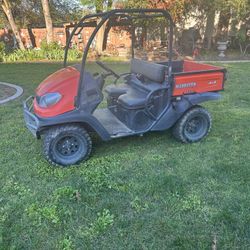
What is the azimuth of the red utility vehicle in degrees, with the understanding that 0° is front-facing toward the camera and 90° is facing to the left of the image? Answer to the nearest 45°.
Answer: approximately 45°

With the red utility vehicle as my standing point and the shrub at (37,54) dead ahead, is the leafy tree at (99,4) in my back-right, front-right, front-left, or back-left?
front-right

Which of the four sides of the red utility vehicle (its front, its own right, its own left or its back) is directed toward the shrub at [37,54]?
right

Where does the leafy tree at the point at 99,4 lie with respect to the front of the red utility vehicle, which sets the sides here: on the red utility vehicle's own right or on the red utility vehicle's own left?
on the red utility vehicle's own right
